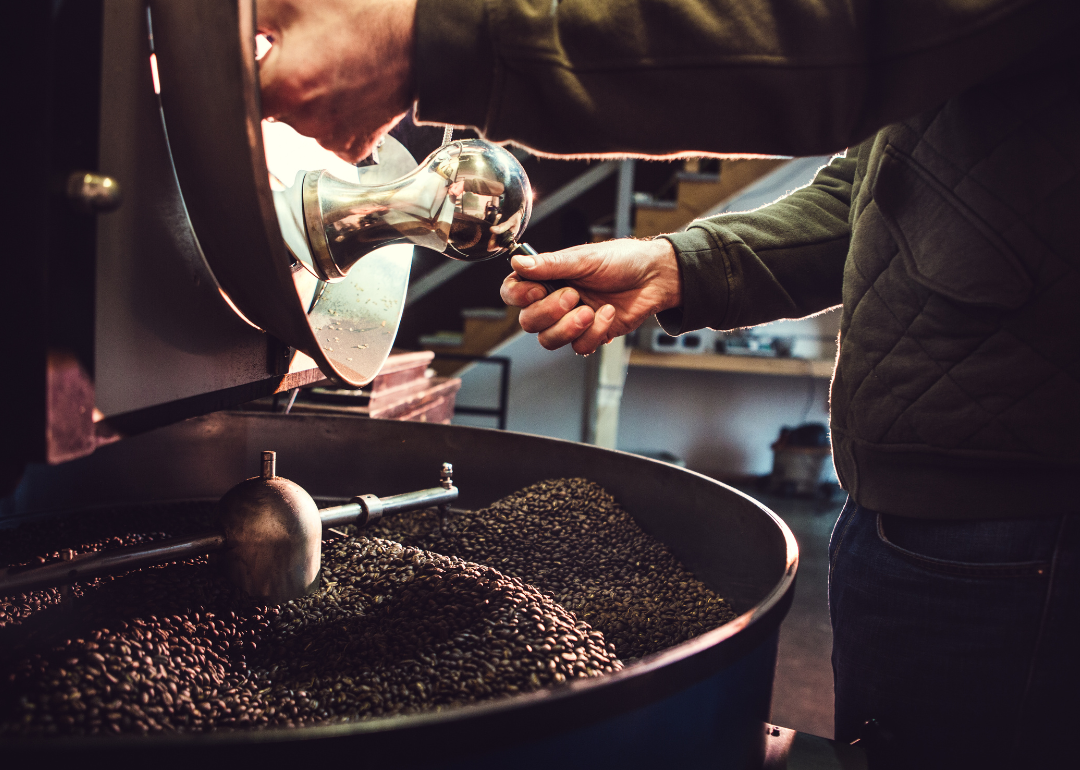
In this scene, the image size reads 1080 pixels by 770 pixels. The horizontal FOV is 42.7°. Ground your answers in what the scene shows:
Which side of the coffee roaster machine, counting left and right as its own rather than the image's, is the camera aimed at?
right

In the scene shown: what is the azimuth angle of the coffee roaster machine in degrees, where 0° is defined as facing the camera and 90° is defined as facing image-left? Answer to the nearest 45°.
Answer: approximately 270°
